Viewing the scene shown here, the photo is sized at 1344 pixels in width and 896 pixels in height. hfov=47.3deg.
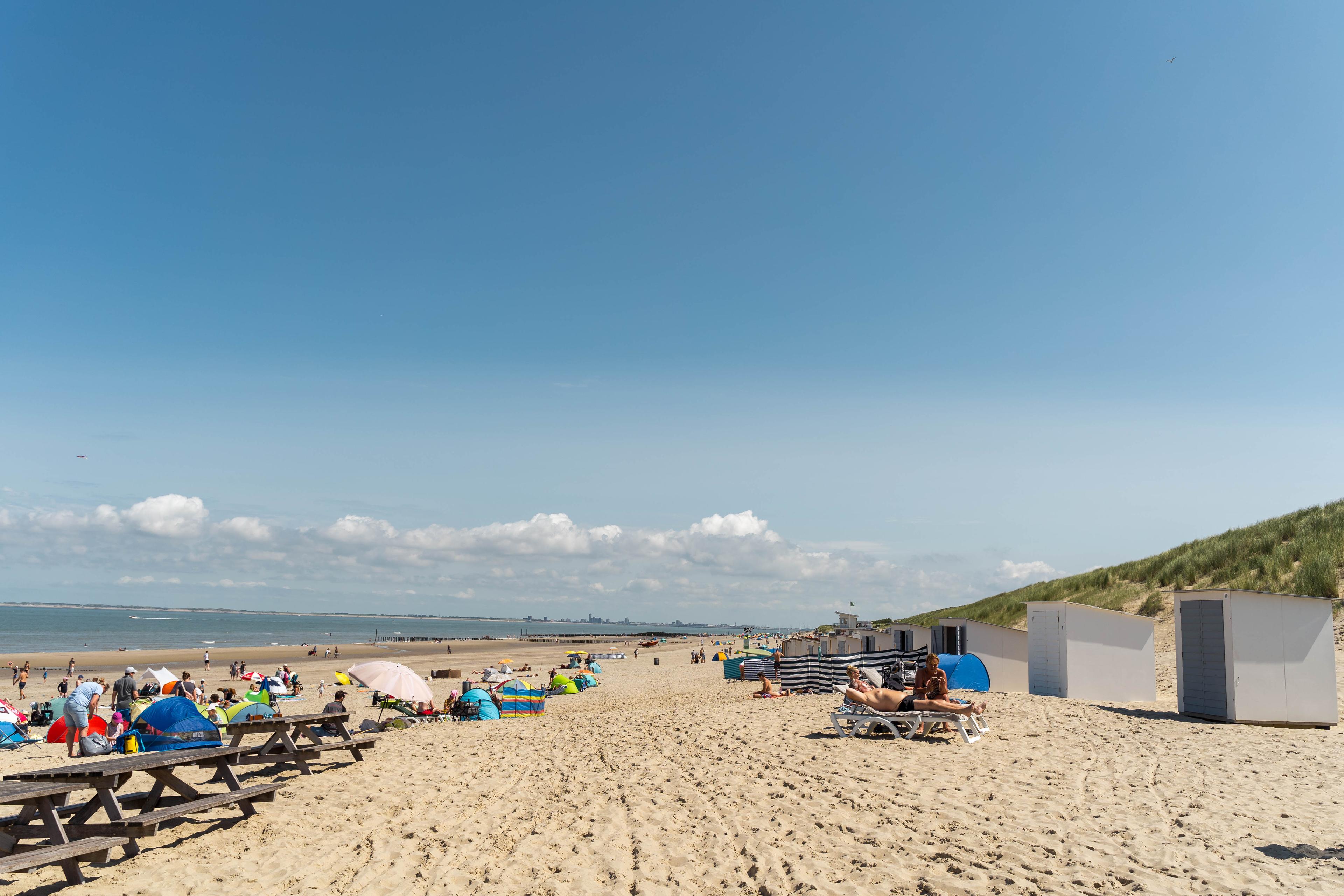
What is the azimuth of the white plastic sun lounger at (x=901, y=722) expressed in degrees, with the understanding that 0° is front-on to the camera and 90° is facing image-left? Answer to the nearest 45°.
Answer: approximately 270°

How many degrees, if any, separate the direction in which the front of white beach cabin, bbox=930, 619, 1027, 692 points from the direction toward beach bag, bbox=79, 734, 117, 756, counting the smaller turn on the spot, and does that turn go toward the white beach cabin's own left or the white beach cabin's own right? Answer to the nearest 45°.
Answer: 0° — it already faces it

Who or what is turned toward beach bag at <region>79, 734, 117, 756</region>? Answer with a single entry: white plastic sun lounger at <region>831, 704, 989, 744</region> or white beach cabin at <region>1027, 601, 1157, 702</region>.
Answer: the white beach cabin

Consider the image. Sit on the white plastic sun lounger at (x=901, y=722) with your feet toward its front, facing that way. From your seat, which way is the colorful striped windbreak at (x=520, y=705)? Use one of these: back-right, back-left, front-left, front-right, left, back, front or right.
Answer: back-left

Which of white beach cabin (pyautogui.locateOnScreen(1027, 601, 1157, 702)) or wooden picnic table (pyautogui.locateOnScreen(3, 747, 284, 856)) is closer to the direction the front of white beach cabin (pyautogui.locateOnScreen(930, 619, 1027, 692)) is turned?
the wooden picnic table

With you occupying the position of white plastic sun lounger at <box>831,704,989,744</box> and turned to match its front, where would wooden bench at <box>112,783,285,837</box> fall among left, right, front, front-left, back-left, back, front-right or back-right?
back-right

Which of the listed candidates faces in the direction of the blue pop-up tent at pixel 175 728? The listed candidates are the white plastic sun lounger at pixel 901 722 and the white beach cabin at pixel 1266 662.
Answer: the white beach cabin

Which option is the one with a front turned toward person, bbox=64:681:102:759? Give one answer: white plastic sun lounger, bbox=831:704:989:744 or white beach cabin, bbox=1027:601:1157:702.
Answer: the white beach cabin

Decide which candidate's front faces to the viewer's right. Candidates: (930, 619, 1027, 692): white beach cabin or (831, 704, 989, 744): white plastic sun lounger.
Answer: the white plastic sun lounger

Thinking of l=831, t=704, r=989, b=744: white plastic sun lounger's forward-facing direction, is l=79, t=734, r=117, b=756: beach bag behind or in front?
behind

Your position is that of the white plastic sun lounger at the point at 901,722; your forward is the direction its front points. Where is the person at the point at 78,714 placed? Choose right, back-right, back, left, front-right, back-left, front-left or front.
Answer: back

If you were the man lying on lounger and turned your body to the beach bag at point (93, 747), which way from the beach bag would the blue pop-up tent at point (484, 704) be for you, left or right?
right

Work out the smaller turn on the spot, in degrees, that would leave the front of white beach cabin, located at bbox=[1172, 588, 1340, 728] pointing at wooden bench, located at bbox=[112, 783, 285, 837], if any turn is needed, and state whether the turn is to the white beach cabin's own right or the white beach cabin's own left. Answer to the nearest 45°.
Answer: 0° — it already faces it
